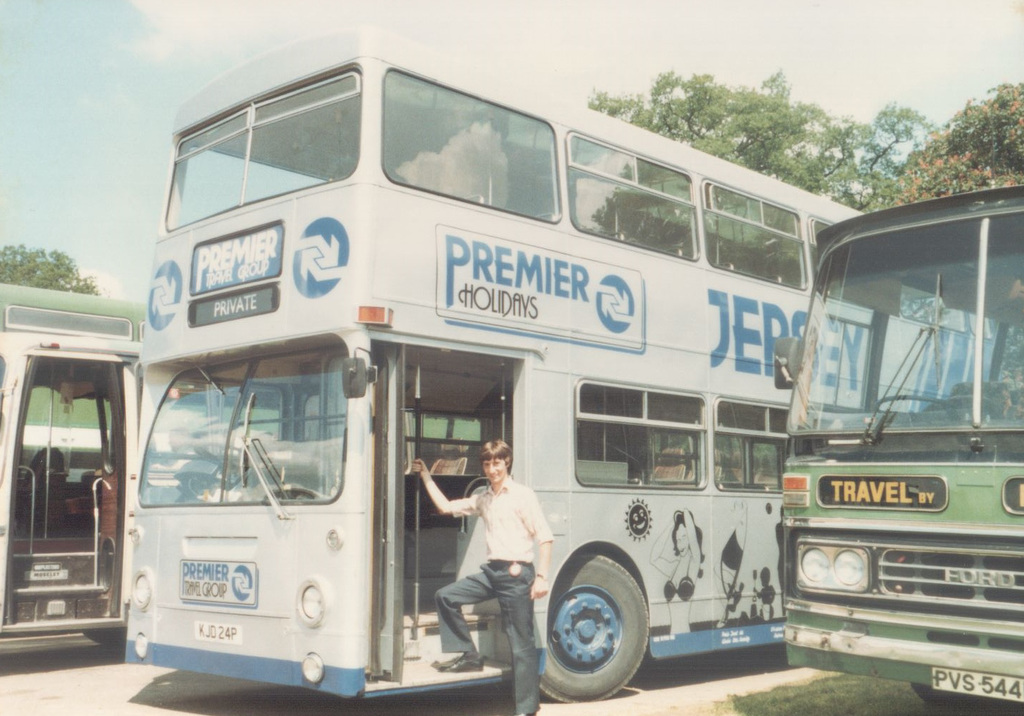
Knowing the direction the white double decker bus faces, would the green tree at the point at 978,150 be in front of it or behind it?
behind

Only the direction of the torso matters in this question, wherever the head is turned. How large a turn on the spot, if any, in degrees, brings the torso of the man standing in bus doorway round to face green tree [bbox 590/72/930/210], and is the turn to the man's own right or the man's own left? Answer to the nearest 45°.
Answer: approximately 135° to the man's own right

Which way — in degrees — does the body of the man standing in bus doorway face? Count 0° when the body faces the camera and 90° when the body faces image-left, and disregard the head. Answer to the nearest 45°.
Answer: approximately 45°

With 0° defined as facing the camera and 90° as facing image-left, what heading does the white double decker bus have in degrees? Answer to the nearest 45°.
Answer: approximately 45°

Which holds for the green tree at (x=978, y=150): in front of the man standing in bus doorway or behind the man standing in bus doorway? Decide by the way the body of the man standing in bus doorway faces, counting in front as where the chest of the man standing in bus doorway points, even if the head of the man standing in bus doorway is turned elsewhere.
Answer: behind
